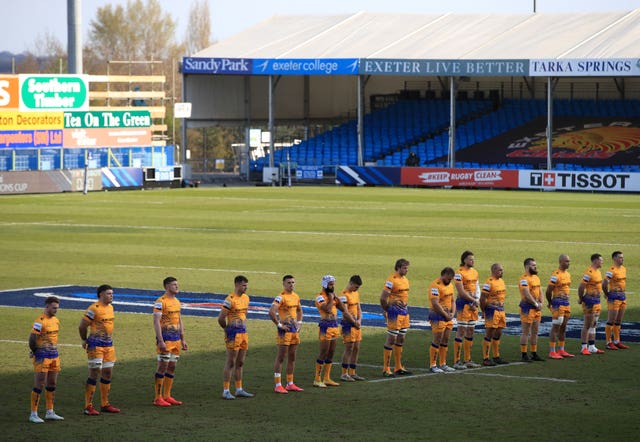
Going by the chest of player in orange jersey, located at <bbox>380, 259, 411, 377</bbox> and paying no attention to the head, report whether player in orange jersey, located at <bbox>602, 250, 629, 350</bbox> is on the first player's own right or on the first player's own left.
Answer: on the first player's own left

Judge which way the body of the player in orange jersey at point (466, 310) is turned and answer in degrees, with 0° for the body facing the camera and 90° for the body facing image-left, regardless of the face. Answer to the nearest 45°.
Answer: approximately 315°

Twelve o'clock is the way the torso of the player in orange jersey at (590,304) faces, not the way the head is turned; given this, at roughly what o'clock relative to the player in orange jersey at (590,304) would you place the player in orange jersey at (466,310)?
the player in orange jersey at (466,310) is roughly at 3 o'clock from the player in orange jersey at (590,304).

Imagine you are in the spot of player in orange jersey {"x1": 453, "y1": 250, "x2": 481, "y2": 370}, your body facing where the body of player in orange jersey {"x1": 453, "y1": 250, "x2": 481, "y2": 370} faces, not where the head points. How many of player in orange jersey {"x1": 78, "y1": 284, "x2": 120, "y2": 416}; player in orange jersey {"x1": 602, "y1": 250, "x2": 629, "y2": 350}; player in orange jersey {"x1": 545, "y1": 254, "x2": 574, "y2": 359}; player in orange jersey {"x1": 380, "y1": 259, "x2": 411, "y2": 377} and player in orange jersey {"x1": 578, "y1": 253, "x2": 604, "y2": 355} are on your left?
3

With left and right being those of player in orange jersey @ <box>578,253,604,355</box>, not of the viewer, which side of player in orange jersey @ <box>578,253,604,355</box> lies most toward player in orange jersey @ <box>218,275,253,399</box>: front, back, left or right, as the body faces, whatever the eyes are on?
right

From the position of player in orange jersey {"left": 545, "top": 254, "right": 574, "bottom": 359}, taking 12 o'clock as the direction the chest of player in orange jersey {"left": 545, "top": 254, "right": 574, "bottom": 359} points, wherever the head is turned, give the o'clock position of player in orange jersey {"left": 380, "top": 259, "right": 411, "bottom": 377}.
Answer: player in orange jersey {"left": 380, "top": 259, "right": 411, "bottom": 377} is roughly at 3 o'clock from player in orange jersey {"left": 545, "top": 254, "right": 574, "bottom": 359}.

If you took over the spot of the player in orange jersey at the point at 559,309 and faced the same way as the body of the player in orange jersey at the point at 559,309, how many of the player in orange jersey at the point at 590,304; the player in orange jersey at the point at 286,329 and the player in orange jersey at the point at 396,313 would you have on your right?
2

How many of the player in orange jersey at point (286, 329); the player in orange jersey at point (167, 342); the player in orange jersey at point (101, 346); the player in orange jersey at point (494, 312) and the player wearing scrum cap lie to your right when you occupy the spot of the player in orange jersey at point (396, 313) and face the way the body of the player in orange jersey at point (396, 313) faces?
4

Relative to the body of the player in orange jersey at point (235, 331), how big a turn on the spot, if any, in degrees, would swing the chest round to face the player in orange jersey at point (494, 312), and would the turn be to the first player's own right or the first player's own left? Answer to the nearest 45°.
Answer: approximately 90° to the first player's own left

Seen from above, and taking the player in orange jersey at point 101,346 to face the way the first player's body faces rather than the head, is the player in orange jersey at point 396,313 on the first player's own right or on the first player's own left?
on the first player's own left
